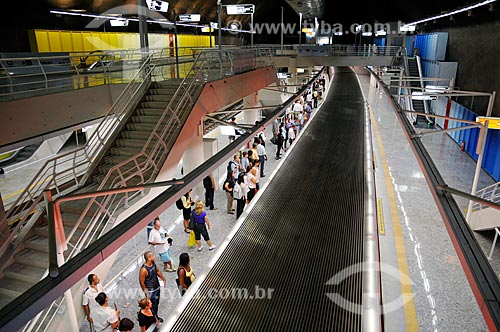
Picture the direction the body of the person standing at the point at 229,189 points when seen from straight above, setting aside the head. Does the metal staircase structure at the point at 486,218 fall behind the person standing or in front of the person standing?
in front

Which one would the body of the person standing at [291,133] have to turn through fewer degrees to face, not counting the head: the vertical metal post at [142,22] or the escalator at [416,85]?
the escalator

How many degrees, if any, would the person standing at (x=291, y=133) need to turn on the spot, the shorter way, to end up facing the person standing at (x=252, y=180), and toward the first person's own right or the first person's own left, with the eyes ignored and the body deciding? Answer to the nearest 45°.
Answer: approximately 90° to the first person's own right

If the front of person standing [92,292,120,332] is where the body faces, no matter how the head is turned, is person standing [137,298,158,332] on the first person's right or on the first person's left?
on the first person's right

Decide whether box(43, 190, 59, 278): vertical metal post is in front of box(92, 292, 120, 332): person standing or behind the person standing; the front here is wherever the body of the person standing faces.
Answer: behind

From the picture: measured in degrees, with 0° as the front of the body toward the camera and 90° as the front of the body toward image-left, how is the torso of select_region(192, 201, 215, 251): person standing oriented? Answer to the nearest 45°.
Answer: approximately 225°

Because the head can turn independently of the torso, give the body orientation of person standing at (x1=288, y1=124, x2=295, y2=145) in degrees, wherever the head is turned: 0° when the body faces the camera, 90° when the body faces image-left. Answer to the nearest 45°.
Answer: approximately 270°

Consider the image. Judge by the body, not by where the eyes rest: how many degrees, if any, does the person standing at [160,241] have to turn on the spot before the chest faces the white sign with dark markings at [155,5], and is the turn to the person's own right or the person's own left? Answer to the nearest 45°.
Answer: approximately 135° to the person's own left
